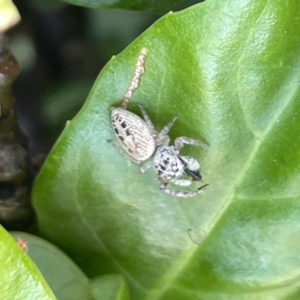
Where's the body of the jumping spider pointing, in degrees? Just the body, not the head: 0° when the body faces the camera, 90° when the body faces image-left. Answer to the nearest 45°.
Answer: approximately 315°
